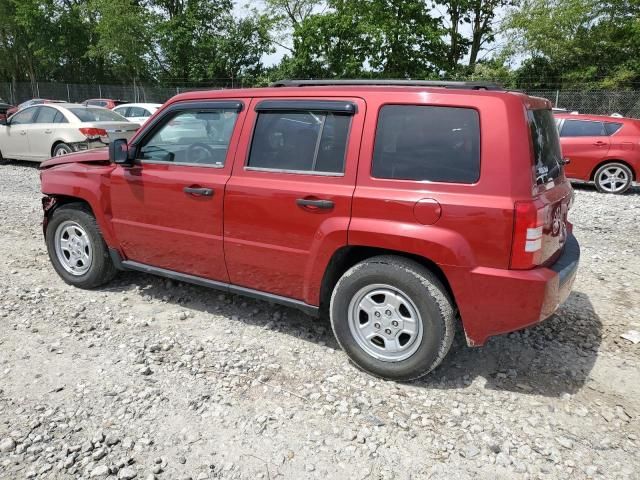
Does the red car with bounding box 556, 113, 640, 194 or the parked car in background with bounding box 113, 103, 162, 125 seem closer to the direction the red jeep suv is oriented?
the parked car in background

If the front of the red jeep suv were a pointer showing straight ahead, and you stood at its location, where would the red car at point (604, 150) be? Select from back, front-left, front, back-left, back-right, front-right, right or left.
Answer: right

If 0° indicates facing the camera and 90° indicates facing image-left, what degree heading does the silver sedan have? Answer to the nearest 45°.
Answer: approximately 135°

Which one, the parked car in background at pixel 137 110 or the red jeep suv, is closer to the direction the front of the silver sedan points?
the parked car in background

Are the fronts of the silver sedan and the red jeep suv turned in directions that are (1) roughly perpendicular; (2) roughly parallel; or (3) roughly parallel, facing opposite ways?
roughly parallel

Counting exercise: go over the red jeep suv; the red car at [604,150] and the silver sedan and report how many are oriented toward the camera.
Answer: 0

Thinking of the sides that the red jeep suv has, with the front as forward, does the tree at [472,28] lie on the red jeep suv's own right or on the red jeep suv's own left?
on the red jeep suv's own right

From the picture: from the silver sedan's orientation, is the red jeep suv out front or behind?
behind
